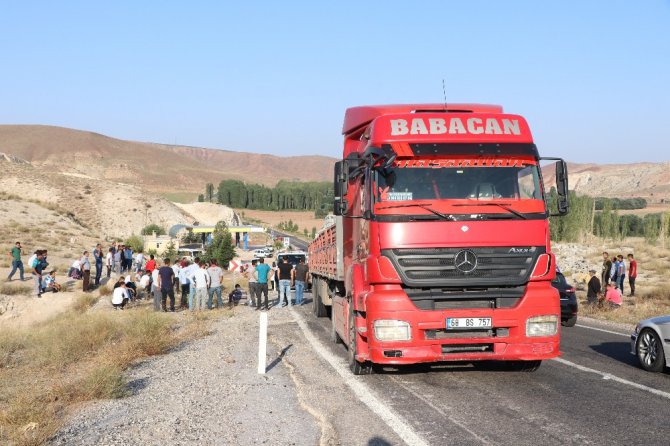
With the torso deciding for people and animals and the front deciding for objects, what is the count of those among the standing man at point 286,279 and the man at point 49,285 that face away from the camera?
1

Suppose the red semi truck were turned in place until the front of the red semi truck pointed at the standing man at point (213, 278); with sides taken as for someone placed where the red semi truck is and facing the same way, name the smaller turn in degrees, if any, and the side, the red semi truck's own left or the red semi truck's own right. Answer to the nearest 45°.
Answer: approximately 135° to the red semi truck's own right

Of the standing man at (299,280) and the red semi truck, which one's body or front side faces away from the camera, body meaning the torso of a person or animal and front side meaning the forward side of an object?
the standing man

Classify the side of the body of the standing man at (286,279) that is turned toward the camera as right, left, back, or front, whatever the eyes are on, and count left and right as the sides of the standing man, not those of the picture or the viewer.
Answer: back
